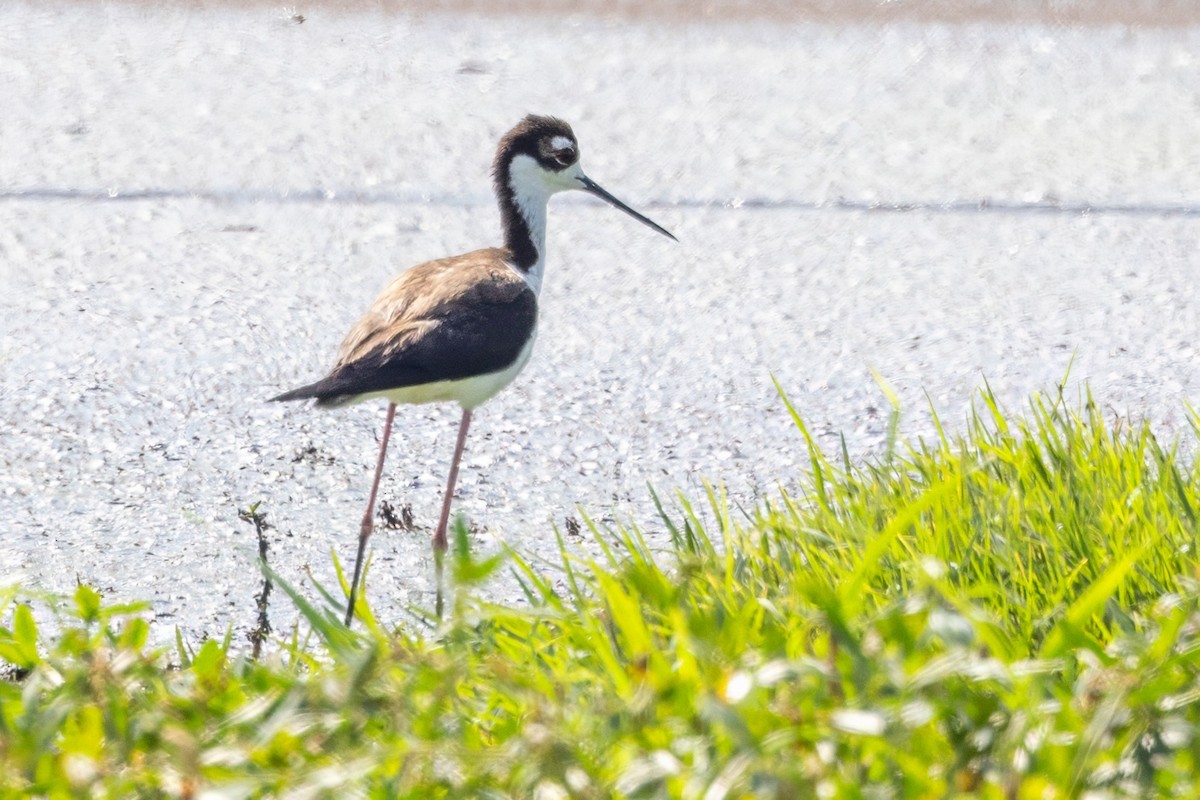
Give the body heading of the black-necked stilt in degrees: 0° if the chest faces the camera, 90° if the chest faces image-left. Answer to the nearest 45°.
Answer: approximately 270°
